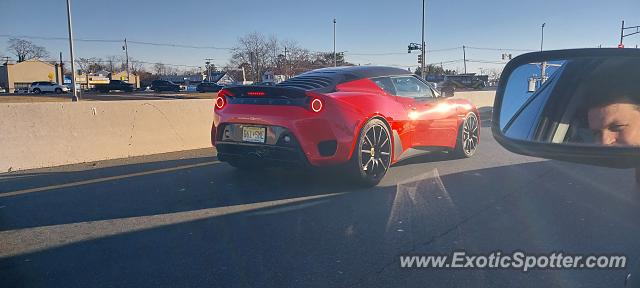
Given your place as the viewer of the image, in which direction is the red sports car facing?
facing away from the viewer and to the right of the viewer

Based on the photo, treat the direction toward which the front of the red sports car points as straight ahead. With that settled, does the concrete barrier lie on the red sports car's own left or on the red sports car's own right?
on the red sports car's own left
